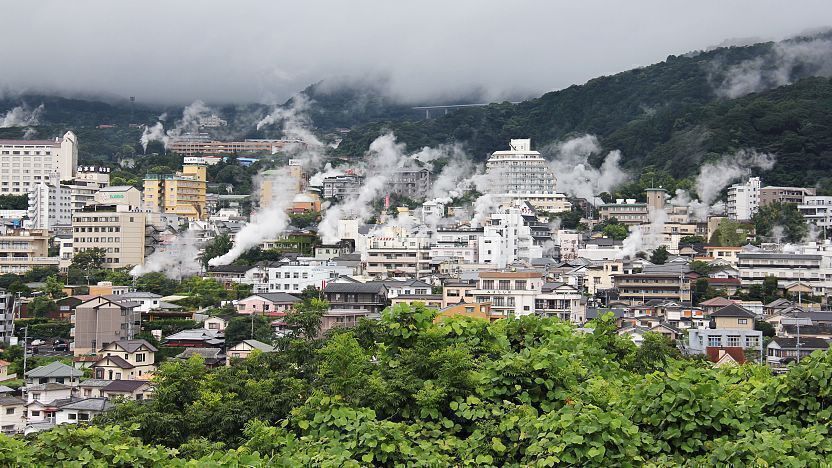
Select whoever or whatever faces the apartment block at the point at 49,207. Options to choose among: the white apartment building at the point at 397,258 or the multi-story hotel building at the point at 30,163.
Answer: the multi-story hotel building

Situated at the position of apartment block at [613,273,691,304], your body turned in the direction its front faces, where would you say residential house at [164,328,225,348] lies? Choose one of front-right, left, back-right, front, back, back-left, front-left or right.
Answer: front-right

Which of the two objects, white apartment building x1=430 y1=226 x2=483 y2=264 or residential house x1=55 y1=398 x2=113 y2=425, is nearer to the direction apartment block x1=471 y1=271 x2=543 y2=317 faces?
the residential house

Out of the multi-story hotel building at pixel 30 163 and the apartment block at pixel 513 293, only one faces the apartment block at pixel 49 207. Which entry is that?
the multi-story hotel building

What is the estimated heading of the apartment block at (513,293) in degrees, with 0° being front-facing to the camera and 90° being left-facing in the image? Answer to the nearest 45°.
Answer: approximately 0°

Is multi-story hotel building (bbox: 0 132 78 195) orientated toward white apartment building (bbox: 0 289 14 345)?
yes

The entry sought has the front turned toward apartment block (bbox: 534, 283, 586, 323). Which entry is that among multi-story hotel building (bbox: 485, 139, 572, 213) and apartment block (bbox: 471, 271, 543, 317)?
the multi-story hotel building
